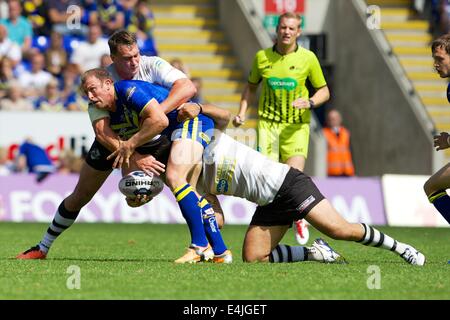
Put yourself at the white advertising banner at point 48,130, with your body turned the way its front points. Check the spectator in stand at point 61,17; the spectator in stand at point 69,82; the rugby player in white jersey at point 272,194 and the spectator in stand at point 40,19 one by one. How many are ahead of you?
1

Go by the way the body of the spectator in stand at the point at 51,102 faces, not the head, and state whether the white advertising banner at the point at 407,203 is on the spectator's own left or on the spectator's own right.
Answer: on the spectator's own left

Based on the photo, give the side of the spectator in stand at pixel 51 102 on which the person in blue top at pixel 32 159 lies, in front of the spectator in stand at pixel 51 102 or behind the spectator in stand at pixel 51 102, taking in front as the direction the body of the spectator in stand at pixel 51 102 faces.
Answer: in front

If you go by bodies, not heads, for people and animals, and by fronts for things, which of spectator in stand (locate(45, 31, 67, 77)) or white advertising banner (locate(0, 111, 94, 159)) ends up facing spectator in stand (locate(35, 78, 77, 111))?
spectator in stand (locate(45, 31, 67, 77))

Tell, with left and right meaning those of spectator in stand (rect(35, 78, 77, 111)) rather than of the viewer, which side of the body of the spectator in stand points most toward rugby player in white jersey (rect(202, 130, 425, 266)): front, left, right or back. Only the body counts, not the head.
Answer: front

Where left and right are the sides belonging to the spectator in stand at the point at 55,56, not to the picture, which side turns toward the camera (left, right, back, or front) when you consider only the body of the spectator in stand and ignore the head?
front

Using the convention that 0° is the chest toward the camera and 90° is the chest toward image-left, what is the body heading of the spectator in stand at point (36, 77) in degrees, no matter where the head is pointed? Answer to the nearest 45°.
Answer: approximately 0°

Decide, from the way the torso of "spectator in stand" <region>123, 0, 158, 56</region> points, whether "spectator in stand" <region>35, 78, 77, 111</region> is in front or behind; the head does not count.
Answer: in front
